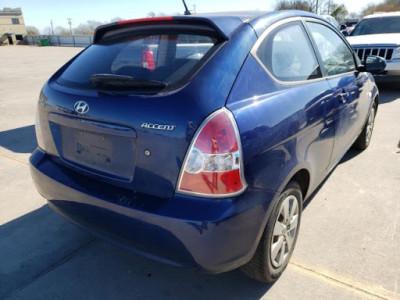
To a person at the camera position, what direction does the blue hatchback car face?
facing away from the viewer and to the right of the viewer

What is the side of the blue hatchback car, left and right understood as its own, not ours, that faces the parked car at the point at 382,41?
front
